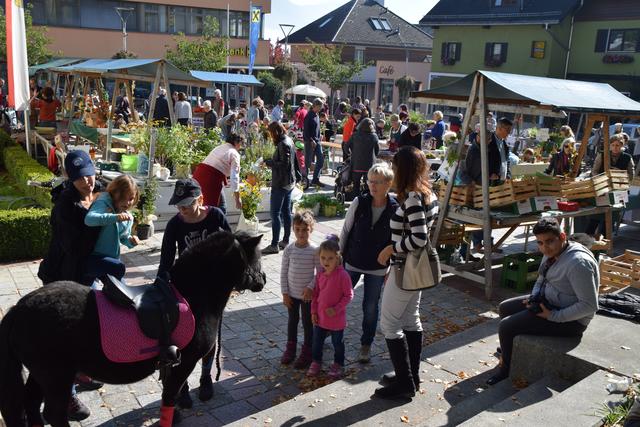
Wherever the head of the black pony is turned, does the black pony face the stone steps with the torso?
yes

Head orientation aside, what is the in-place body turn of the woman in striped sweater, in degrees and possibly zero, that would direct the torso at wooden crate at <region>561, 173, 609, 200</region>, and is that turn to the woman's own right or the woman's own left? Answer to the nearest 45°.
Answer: approximately 135° to the woman's own right

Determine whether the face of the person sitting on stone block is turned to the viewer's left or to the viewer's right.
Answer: to the viewer's left

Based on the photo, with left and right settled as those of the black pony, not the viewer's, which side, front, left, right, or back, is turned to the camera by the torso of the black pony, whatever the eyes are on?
right

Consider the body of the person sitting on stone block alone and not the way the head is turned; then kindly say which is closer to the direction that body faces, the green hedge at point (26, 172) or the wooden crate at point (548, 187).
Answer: the green hedge

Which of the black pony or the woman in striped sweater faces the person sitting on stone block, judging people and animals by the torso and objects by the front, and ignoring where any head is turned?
the black pony

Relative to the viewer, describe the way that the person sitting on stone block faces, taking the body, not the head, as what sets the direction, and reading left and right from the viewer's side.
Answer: facing to the left of the viewer

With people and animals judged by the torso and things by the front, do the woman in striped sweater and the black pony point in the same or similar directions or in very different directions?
very different directions

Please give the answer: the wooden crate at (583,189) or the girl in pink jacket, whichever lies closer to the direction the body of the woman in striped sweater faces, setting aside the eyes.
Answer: the girl in pink jacket

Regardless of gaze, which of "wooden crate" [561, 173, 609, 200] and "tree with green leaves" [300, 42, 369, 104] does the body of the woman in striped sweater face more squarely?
the tree with green leaves

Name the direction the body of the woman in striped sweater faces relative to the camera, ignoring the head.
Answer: to the viewer's left

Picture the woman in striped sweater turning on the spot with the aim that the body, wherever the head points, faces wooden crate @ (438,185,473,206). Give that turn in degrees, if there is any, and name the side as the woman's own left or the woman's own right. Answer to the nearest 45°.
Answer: approximately 90° to the woman's own right
